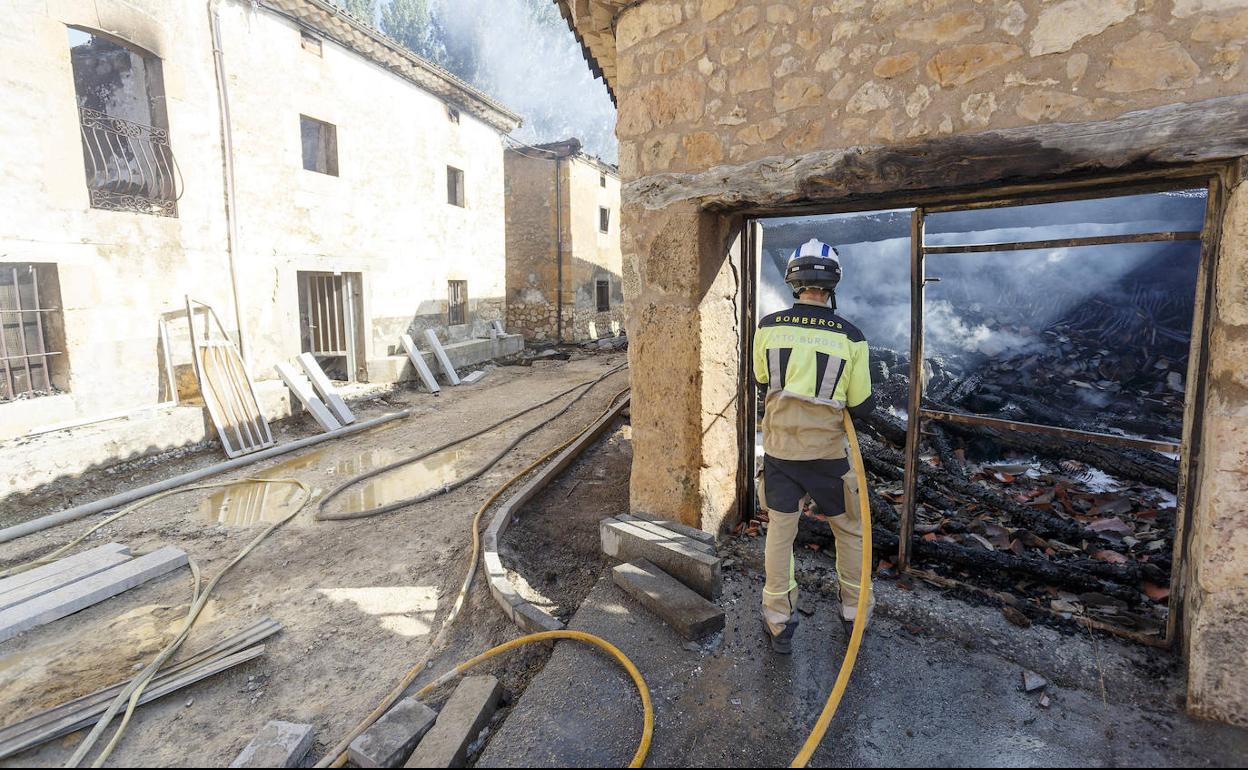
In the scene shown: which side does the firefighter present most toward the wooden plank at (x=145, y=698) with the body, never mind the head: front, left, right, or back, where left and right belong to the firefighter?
left

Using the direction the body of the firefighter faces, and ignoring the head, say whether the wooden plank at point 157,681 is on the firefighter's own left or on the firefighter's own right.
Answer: on the firefighter's own left

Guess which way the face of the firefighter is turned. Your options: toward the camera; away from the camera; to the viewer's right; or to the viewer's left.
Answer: away from the camera

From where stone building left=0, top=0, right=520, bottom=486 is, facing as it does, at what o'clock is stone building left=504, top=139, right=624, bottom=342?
stone building left=504, top=139, right=624, bottom=342 is roughly at 9 o'clock from stone building left=0, top=0, right=520, bottom=486.

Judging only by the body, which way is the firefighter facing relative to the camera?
away from the camera

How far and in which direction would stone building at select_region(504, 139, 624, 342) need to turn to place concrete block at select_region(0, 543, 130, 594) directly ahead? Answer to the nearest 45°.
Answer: approximately 45° to its right

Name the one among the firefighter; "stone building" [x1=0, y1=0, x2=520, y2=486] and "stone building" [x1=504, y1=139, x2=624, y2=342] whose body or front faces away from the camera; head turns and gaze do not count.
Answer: the firefighter

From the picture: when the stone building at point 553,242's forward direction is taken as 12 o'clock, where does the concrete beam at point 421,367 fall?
The concrete beam is roughly at 2 o'clock from the stone building.

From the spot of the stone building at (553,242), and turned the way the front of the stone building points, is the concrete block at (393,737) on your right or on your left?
on your right

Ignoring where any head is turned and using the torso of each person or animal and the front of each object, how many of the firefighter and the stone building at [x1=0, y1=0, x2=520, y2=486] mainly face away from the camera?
1

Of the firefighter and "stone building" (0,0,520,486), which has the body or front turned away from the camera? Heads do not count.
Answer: the firefighter

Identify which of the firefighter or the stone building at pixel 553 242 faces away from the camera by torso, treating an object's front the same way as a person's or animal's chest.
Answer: the firefighter
